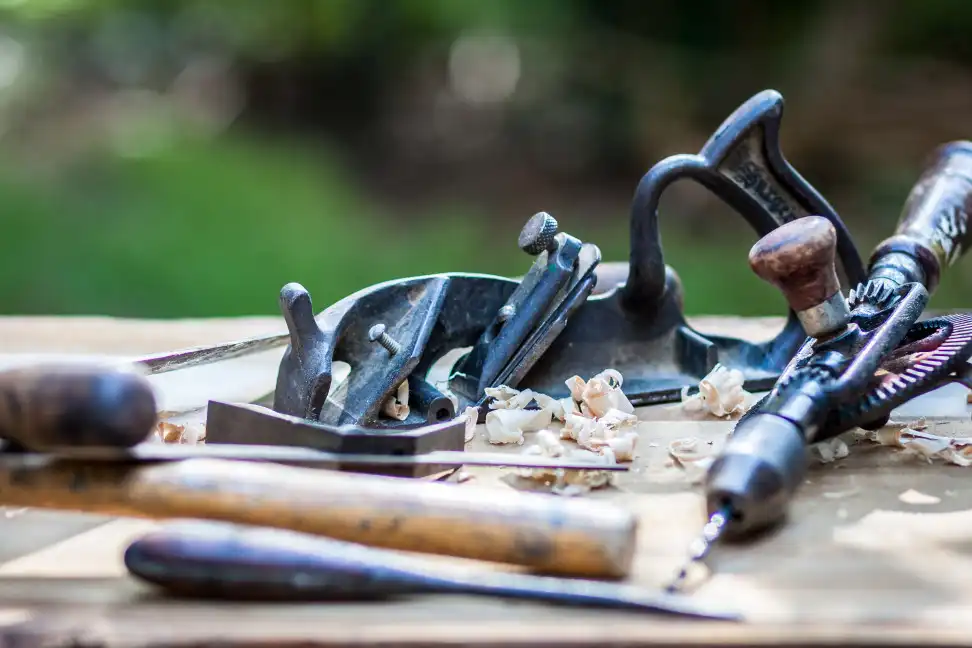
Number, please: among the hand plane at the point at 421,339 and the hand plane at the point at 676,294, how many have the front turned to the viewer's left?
2

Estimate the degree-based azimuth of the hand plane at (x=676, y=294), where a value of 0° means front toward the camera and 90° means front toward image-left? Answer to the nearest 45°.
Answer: approximately 90°

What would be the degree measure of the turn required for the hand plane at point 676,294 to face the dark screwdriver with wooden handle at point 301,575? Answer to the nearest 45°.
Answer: approximately 90° to its left

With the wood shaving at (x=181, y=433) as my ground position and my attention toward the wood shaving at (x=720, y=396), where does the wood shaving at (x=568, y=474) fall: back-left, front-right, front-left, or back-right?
front-right

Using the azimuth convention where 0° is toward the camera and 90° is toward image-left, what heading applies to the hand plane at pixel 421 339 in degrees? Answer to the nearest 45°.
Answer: approximately 90°
